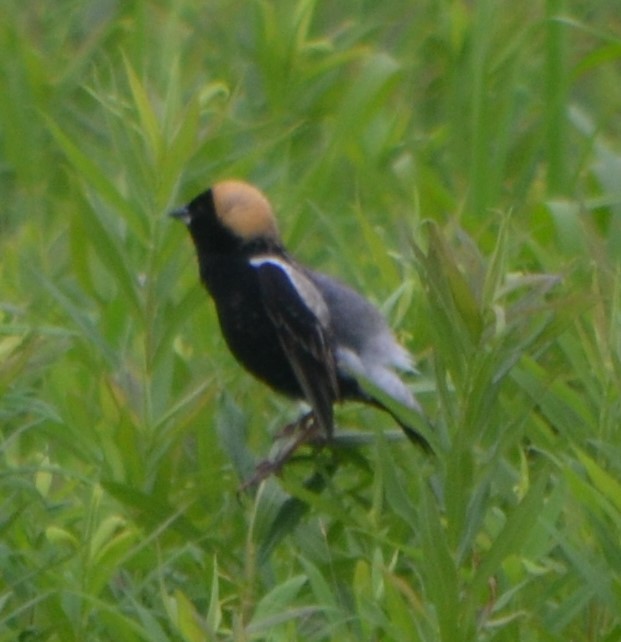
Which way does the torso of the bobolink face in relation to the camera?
to the viewer's left
